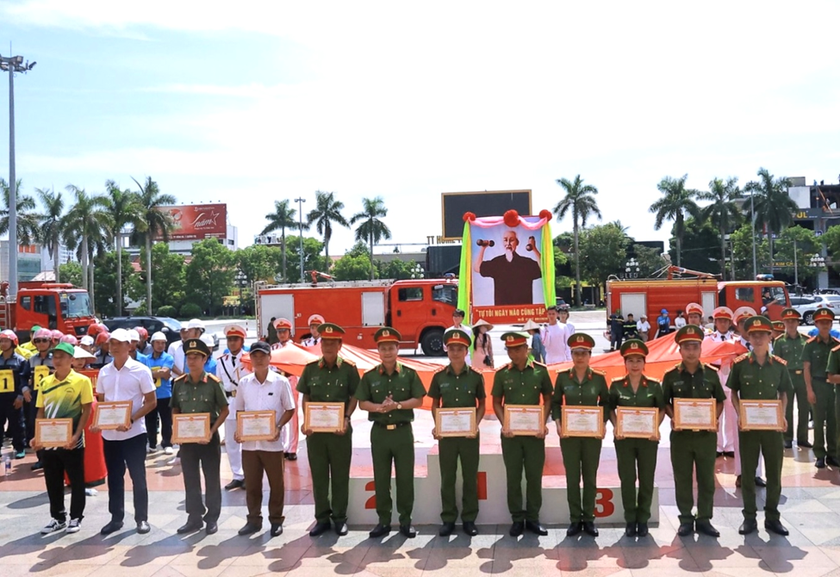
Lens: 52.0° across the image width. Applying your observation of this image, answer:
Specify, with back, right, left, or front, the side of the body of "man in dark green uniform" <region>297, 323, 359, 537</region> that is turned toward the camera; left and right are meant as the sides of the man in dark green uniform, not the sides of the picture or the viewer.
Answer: front

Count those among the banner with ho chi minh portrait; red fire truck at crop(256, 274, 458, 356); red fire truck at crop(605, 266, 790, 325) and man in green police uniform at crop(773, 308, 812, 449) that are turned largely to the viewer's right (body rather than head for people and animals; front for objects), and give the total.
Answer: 2

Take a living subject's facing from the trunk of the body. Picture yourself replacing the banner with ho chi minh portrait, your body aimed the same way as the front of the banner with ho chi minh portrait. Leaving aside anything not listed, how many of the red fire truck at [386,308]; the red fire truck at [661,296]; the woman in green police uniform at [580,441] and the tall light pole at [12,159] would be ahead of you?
1

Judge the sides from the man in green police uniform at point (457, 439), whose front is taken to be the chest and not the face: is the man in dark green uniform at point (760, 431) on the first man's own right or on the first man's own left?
on the first man's own left

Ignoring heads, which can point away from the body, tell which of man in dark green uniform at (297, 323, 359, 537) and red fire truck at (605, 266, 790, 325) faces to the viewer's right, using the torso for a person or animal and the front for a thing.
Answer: the red fire truck

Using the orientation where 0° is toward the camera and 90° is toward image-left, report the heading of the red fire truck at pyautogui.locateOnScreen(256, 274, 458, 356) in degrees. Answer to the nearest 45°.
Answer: approximately 270°

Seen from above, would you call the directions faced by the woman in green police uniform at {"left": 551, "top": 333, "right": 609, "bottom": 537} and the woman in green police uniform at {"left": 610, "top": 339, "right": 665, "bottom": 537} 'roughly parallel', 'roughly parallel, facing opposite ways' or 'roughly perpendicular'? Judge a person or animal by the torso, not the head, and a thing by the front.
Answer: roughly parallel

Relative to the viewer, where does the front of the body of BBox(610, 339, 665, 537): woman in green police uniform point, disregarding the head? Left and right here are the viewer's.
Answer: facing the viewer

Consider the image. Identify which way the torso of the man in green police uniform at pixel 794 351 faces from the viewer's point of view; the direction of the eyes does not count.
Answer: toward the camera

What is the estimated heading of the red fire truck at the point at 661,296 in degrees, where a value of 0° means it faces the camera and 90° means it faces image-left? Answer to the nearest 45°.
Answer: approximately 270°

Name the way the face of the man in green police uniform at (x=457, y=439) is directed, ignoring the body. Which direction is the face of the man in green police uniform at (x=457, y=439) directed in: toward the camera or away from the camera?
toward the camera

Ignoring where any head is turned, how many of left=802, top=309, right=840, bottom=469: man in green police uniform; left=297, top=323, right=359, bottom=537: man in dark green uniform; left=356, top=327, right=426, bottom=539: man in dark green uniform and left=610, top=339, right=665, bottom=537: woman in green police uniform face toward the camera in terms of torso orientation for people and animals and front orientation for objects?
4
